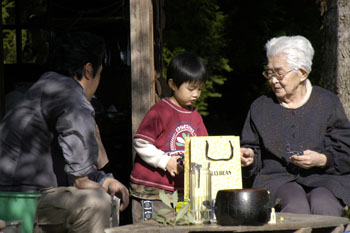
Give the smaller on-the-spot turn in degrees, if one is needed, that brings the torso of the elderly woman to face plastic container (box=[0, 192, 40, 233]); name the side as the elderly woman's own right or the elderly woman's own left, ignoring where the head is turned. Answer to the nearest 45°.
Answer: approximately 45° to the elderly woman's own right

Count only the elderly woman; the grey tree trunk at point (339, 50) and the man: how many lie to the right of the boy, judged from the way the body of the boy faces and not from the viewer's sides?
1

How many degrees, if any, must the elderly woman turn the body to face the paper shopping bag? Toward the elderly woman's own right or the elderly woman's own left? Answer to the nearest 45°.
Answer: approximately 45° to the elderly woman's own right

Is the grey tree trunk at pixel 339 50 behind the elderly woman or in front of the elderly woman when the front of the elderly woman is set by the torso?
behind

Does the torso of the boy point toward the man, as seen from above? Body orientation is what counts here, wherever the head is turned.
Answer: no

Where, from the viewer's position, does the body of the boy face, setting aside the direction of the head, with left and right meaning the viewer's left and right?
facing the viewer and to the right of the viewer

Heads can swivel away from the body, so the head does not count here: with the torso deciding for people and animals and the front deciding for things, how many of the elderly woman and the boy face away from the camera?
0

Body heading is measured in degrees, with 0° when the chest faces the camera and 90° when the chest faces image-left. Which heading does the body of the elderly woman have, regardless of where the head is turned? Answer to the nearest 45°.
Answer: approximately 0°

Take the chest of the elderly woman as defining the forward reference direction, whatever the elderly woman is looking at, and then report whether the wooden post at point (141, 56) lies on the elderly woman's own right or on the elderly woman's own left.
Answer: on the elderly woman's own right

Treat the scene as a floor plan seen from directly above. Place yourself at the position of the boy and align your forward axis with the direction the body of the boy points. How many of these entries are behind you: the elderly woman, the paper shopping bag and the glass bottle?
0

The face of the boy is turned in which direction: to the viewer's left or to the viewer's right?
to the viewer's right

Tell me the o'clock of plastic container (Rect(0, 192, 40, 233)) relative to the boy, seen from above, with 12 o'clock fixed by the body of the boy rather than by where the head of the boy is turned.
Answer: The plastic container is roughly at 3 o'clock from the boy.

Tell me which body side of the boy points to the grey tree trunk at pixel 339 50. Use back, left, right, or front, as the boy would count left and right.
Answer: left

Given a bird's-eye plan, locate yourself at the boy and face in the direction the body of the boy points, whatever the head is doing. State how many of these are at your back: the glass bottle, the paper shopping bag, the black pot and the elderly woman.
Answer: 0

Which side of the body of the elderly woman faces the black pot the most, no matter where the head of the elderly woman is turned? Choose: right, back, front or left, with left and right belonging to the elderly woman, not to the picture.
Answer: front

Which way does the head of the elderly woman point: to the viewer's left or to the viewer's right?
to the viewer's left

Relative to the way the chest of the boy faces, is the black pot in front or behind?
in front
